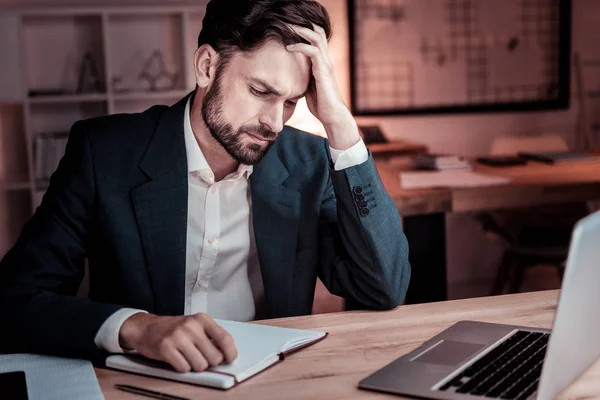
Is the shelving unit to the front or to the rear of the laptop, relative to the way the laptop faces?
to the front

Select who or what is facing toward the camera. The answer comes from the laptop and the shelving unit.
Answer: the shelving unit

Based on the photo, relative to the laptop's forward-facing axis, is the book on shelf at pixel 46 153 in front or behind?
in front

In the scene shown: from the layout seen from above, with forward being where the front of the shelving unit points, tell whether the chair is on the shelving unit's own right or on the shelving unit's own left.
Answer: on the shelving unit's own left

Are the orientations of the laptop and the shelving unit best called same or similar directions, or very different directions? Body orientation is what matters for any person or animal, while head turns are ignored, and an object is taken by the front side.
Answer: very different directions

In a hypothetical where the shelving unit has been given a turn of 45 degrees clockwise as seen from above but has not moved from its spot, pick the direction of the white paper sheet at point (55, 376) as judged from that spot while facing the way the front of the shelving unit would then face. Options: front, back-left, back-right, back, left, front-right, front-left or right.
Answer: front-left

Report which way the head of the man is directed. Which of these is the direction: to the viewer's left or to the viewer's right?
to the viewer's right

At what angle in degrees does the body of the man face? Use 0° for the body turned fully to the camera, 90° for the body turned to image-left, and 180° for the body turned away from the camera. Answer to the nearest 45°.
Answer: approximately 315°

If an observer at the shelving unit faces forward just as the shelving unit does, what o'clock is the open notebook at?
The open notebook is roughly at 12 o'clock from the shelving unit.

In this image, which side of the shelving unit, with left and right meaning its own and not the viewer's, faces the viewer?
front

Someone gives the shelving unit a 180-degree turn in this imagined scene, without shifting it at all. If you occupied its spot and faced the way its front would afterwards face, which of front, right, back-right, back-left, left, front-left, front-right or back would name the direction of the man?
back
